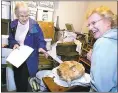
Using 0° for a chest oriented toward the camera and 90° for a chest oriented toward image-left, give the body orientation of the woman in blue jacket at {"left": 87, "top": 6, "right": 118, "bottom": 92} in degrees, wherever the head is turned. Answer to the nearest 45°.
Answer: approximately 90°

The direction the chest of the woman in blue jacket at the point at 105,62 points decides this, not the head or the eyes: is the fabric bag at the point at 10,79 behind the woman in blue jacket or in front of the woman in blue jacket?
in front

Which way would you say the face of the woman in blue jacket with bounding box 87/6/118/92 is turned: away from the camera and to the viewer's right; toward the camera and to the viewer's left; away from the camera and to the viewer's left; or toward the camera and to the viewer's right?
toward the camera and to the viewer's left
